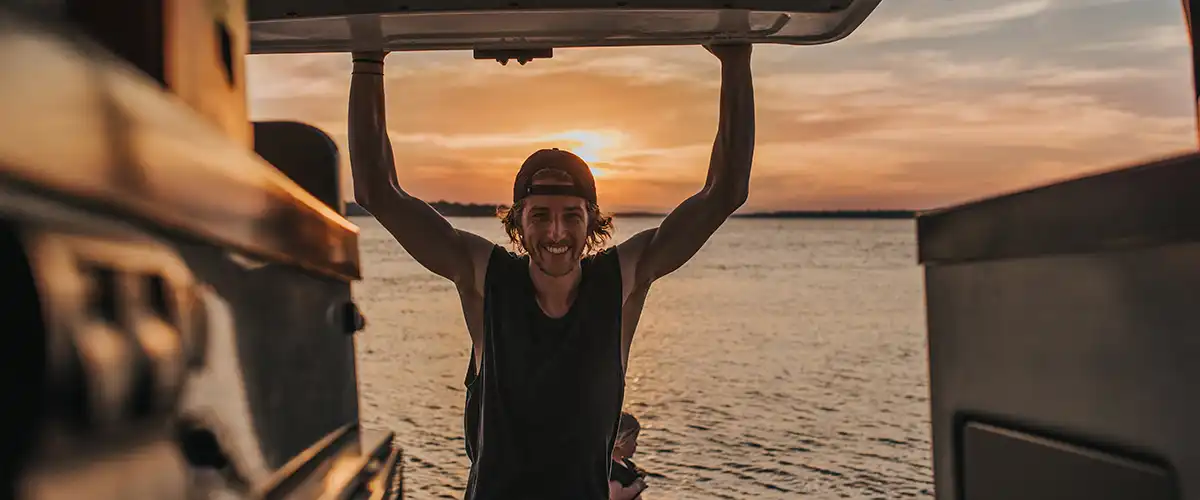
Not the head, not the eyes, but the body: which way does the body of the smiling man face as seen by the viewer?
toward the camera

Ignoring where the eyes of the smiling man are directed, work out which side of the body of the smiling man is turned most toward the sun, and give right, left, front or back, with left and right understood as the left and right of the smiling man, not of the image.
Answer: back

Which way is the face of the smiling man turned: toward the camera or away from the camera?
toward the camera
